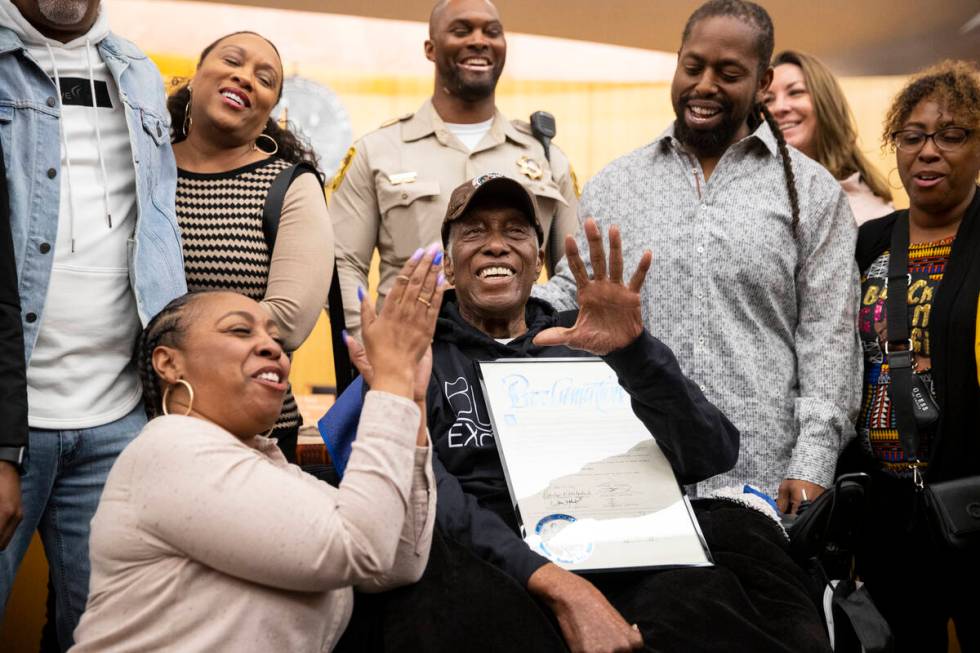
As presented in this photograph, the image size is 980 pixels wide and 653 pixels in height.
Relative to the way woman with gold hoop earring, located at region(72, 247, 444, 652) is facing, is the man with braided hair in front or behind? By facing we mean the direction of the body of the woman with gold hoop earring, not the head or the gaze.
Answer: in front

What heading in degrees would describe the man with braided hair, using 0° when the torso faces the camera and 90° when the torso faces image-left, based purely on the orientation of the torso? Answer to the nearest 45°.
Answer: approximately 45°

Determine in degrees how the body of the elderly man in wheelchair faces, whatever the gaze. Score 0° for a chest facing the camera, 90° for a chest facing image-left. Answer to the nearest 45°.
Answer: approximately 0°

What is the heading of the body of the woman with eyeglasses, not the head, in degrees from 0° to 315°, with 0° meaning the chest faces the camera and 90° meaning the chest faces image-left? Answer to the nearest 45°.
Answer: approximately 45°

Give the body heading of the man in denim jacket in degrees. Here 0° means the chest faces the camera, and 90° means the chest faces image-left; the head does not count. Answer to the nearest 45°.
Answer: approximately 0°

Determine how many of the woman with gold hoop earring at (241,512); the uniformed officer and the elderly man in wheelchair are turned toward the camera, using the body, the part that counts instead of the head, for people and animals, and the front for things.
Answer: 2

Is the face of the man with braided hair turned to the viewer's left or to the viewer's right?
to the viewer's left

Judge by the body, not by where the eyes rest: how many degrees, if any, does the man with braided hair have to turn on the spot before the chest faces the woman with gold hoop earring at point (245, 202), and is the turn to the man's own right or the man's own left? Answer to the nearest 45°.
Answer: approximately 45° to the man's own right

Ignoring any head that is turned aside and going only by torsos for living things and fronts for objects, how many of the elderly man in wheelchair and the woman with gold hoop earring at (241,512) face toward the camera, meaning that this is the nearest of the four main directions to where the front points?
1

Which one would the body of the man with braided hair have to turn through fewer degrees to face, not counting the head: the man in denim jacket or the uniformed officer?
the man in denim jacket

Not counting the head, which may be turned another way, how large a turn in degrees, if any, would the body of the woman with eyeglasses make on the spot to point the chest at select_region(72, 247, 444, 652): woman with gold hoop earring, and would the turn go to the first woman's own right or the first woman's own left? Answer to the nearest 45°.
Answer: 0° — they already face them
